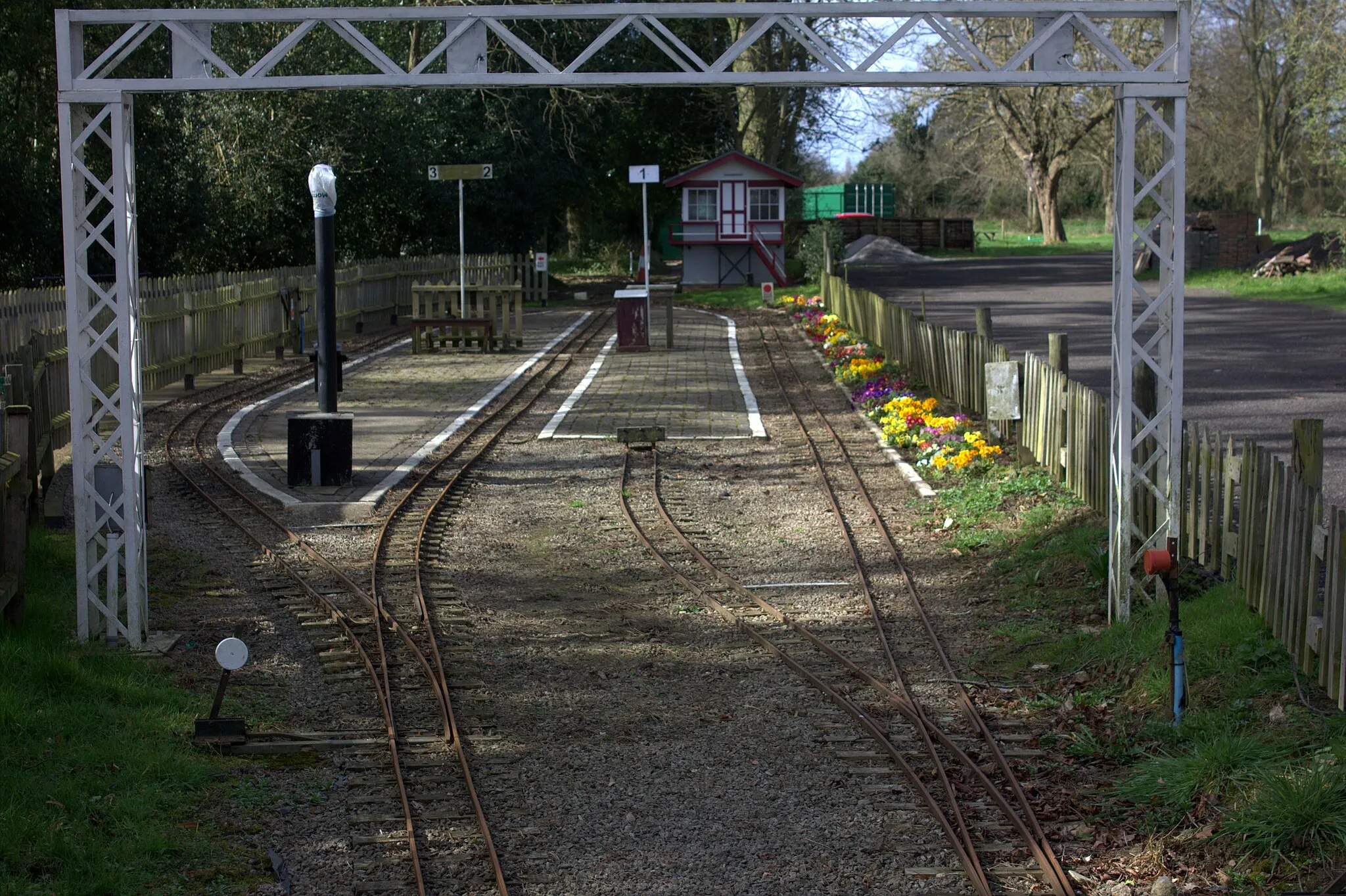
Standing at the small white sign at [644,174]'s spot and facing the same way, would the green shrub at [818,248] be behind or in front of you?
behind

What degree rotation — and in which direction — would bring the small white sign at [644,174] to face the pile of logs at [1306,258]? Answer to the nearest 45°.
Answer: approximately 135° to its left

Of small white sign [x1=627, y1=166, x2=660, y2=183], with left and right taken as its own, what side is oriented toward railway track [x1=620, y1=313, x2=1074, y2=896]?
front

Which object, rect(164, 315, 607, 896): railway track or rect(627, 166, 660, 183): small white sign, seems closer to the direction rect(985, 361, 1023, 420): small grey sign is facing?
the railway track

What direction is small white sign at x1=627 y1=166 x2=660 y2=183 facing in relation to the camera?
toward the camera

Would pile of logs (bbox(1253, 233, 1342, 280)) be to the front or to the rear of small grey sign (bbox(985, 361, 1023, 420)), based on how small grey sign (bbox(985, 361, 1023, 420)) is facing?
to the rear

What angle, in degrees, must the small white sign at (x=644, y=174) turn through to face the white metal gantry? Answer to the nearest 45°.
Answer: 0° — it already faces it

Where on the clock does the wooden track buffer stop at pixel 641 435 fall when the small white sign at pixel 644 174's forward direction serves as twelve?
The wooden track buffer stop is roughly at 12 o'clock from the small white sign.

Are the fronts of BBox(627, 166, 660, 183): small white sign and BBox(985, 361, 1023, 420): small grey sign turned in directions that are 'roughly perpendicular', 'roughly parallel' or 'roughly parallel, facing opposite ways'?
roughly parallel

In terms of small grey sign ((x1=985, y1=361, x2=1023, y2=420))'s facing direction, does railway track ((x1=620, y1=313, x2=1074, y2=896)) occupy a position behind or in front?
in front

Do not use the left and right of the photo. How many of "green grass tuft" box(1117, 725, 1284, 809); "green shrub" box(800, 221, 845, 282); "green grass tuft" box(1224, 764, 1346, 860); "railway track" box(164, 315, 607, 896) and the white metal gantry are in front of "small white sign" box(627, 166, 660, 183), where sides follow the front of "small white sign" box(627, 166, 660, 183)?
4

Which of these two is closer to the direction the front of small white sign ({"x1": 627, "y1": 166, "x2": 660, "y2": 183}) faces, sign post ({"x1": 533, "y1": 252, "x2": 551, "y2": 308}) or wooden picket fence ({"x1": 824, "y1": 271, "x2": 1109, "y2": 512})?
the wooden picket fence

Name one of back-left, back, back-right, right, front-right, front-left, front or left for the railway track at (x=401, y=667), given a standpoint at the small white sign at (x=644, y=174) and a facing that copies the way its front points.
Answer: front

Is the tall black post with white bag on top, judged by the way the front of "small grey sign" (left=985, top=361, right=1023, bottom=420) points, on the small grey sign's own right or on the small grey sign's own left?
on the small grey sign's own right
